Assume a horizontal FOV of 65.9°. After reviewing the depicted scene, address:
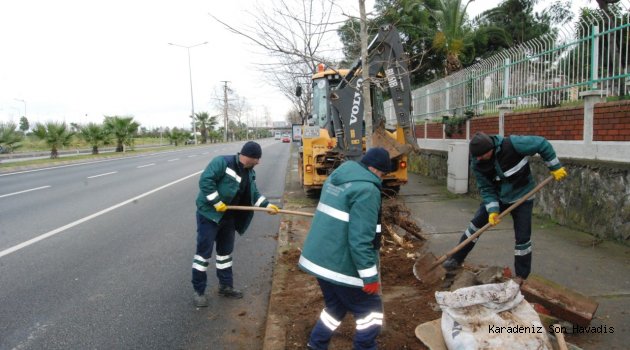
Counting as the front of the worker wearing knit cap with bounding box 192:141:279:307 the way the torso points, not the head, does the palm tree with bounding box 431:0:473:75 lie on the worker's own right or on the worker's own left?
on the worker's own left

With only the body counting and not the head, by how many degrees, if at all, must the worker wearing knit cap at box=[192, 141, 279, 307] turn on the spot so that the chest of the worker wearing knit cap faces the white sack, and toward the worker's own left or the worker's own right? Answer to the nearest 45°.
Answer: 0° — they already face it

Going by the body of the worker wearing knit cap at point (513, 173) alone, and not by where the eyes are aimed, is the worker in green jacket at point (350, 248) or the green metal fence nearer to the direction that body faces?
the worker in green jacket

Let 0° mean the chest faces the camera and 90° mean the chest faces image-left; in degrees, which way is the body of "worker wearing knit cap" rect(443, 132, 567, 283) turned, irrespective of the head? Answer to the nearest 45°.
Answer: approximately 45°

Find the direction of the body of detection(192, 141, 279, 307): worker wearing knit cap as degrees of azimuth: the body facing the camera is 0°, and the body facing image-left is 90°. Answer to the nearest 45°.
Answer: approximately 315°

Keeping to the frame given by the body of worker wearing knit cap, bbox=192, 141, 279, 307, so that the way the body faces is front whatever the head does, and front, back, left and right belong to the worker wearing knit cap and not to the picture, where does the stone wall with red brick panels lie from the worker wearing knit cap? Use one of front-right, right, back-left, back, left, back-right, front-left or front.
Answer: front-left

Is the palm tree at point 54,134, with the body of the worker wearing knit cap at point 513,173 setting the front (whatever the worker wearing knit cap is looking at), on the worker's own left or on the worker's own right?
on the worker's own right

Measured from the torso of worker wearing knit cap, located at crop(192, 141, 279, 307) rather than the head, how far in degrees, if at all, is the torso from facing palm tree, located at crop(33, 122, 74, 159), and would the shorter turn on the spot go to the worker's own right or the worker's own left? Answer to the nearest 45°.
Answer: approximately 135° to the worker's own left

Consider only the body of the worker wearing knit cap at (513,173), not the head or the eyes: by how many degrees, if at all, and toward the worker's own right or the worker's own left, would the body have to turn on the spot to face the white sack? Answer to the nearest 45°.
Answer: approximately 45° to the worker's own left

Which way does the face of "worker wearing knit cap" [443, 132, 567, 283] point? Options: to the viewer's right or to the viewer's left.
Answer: to the viewer's left

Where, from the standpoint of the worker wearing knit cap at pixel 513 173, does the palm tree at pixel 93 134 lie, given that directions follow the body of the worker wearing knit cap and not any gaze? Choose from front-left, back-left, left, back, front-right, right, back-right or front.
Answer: right

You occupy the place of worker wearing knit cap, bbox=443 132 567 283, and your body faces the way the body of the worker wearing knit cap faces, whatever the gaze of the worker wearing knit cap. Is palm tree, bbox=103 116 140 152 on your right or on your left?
on your right

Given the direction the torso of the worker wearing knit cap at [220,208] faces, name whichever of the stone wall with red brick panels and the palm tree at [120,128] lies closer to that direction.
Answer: the stone wall with red brick panels

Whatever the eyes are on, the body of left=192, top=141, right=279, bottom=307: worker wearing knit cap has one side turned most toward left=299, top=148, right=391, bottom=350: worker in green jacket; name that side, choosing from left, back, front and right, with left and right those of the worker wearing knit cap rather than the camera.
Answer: front
